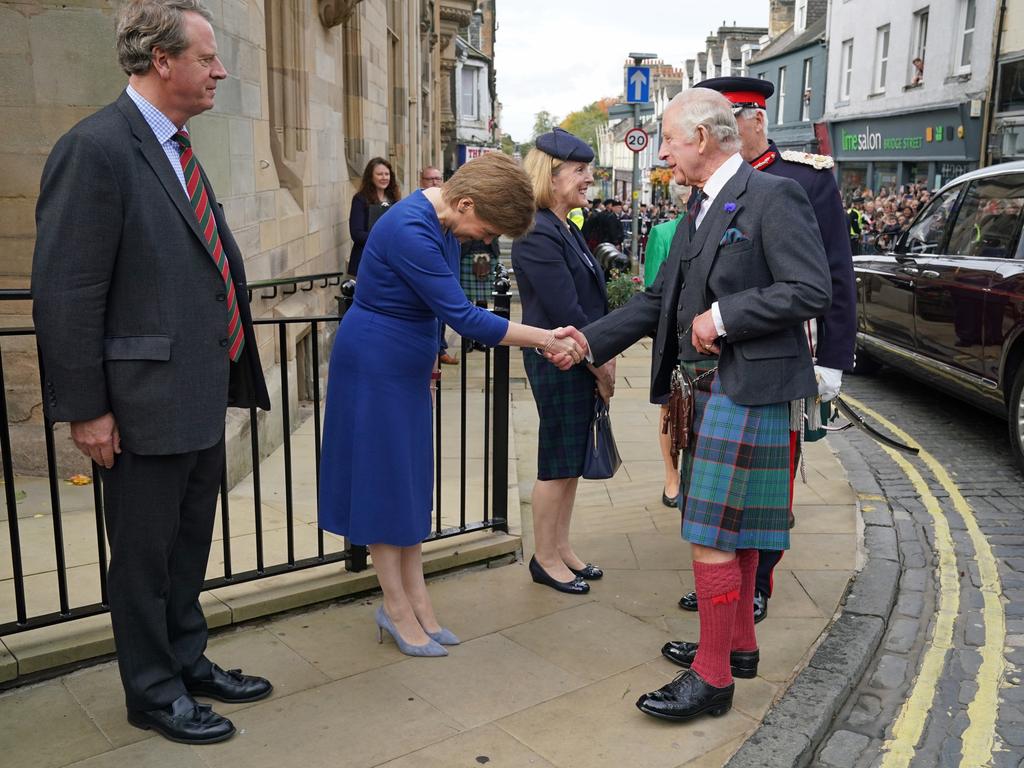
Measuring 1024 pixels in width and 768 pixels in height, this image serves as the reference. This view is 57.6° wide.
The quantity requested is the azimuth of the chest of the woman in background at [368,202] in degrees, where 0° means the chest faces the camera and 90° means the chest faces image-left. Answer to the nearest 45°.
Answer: approximately 315°

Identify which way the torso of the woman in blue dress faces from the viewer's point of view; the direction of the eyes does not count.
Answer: to the viewer's right

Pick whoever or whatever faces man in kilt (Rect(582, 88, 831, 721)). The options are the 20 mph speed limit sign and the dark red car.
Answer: the 20 mph speed limit sign

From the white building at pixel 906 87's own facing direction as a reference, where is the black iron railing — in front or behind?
in front

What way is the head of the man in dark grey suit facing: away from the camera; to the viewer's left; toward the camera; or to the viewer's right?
to the viewer's right

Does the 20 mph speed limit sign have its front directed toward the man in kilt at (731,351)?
yes

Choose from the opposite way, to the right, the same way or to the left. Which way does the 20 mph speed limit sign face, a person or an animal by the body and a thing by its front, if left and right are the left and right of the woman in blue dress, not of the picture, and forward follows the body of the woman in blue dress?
to the right

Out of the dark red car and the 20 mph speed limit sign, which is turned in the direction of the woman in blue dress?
the 20 mph speed limit sign

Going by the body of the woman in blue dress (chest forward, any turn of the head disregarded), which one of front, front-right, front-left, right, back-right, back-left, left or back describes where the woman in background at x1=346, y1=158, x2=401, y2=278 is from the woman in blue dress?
left

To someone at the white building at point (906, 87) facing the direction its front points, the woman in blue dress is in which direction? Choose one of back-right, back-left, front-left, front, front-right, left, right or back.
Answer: front-left

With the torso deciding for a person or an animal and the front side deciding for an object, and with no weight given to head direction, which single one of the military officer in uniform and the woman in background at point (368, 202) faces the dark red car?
the woman in background

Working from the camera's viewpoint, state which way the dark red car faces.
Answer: facing away from the viewer and to the left of the viewer

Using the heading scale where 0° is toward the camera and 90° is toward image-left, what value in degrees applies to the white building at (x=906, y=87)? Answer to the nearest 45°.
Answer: approximately 45°

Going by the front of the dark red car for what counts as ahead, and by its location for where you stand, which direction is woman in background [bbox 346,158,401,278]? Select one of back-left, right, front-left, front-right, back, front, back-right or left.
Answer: front-left
